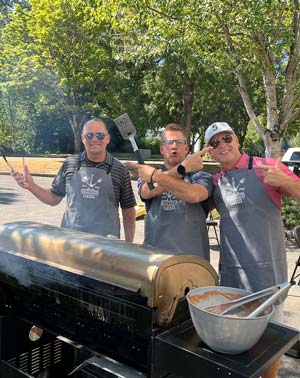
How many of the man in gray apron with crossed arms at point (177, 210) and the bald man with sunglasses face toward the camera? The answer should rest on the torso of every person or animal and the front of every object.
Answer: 2

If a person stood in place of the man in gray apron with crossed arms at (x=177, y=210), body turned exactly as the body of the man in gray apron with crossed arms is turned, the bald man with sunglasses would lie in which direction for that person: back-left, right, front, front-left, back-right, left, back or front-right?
back-right

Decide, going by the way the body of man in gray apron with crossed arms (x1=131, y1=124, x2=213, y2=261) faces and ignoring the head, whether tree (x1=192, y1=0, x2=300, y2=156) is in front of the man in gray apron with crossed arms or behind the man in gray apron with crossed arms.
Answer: behind

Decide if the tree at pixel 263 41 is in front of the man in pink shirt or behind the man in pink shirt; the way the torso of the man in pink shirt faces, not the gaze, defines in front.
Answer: behind

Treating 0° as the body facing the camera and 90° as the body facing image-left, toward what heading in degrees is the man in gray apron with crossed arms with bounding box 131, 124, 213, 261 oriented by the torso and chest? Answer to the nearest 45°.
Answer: approximately 0°
